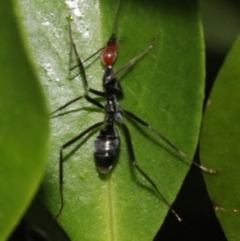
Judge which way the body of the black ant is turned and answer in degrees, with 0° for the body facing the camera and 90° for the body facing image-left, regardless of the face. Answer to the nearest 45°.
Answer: approximately 180°
